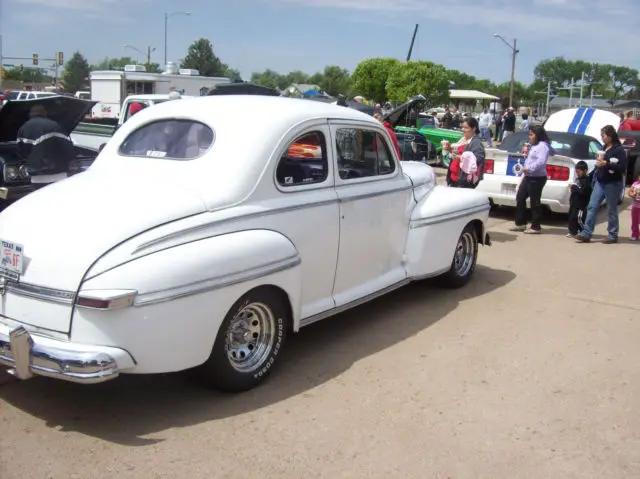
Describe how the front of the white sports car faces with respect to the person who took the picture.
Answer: facing away from the viewer and to the right of the viewer

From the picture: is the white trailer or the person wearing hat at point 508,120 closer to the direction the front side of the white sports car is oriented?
the person wearing hat

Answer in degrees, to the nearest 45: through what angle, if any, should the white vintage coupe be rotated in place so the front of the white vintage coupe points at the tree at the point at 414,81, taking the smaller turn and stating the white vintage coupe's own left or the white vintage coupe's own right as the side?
approximately 45° to the white vintage coupe's own left

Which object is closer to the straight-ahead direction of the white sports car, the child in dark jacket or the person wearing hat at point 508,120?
the person wearing hat

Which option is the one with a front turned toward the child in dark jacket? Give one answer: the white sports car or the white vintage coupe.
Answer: the white vintage coupe

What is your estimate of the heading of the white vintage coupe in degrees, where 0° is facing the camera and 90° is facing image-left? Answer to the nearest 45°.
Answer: approximately 225°

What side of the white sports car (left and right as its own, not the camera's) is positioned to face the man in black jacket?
back

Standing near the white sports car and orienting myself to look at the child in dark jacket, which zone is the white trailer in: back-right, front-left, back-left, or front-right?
back-right

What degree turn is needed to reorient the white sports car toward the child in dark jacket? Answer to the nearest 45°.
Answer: approximately 135° to its right

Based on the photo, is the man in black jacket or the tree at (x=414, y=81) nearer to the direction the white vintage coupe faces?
the tree

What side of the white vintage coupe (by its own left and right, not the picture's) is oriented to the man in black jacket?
left
